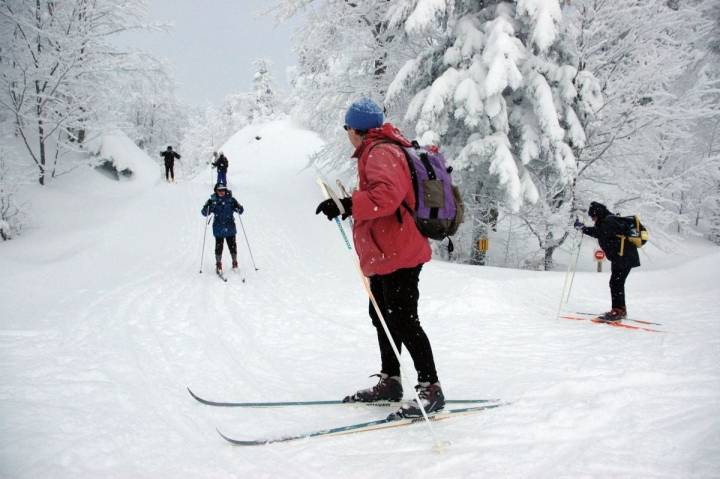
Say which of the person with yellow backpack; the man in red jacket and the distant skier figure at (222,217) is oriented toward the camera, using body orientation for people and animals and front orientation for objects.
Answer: the distant skier figure

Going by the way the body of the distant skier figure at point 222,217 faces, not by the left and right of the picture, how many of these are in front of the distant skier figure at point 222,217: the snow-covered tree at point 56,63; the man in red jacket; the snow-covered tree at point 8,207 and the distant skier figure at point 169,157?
1

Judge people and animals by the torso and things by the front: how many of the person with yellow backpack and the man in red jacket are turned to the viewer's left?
2

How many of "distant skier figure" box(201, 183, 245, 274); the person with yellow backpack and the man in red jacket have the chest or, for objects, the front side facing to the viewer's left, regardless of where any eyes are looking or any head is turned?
2

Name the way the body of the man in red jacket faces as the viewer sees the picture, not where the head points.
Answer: to the viewer's left

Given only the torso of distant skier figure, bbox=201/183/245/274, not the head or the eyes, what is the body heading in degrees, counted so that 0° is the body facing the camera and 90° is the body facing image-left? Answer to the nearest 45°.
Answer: approximately 0°

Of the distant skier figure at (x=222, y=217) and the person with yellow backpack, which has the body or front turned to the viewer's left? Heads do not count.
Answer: the person with yellow backpack

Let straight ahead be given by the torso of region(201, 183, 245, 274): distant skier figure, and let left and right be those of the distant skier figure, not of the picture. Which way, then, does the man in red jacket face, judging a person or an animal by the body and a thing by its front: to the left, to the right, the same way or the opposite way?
to the right

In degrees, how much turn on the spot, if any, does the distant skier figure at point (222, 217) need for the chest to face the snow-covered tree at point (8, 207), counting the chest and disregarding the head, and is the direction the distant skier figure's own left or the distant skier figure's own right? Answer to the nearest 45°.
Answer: approximately 135° to the distant skier figure's own right

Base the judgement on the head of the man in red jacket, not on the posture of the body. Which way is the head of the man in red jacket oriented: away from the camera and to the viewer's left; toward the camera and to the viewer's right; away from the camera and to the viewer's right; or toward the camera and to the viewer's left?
away from the camera and to the viewer's left

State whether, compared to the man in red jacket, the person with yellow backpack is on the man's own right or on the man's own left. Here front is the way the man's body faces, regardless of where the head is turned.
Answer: on the man's own right

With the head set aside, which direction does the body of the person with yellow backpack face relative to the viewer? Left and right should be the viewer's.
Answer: facing to the left of the viewer

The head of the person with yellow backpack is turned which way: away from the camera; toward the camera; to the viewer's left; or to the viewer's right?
to the viewer's left

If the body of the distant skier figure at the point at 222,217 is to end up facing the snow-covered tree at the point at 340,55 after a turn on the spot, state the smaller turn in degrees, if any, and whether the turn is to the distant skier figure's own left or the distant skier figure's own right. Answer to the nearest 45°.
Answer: approximately 135° to the distant skier figure's own left
